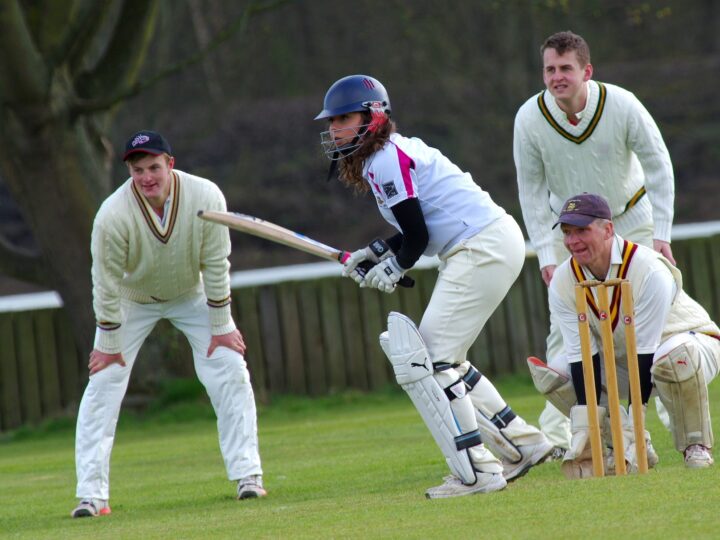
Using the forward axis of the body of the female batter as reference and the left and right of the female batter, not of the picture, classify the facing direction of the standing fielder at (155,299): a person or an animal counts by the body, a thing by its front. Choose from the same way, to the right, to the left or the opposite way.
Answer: to the left

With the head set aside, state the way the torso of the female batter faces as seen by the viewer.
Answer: to the viewer's left

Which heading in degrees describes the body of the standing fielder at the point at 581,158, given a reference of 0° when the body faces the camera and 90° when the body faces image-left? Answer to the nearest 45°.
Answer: approximately 45°

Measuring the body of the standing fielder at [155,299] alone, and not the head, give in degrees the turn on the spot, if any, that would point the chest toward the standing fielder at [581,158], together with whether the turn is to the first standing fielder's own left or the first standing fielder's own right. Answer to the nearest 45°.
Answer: approximately 90° to the first standing fielder's own left

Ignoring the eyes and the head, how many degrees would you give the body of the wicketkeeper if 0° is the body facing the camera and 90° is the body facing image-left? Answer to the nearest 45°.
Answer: approximately 45°

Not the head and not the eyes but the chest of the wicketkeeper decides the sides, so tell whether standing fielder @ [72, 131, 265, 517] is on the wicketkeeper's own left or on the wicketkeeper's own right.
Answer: on the wicketkeeper's own right

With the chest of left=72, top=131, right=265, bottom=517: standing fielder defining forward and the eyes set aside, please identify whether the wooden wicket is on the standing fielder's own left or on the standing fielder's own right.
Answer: on the standing fielder's own left

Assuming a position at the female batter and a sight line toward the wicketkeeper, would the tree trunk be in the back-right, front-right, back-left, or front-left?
back-left

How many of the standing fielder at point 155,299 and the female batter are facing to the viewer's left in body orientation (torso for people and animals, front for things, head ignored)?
1
